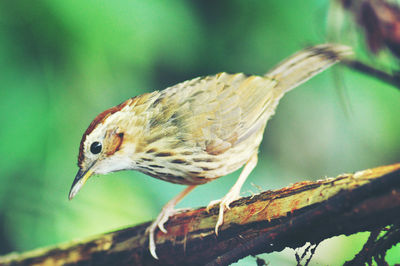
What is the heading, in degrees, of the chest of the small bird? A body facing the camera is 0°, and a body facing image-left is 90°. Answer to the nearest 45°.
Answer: approximately 90°
